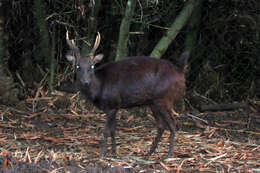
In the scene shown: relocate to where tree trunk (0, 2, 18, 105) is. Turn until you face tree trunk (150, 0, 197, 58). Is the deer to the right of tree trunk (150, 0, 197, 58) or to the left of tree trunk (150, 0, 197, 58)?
right

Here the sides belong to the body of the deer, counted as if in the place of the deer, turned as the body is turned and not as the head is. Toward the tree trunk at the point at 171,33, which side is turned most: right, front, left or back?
right

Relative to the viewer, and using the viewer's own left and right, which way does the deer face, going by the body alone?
facing to the left of the viewer

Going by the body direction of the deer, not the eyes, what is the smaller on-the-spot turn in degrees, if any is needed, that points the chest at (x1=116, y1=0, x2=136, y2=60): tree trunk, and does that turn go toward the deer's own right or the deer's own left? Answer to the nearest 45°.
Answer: approximately 90° to the deer's own right

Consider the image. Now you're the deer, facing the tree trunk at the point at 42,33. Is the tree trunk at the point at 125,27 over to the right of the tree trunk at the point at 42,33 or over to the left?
right

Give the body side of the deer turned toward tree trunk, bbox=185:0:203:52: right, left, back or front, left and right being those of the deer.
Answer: right

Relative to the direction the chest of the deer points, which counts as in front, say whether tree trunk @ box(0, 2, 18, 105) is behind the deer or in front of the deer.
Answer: in front
